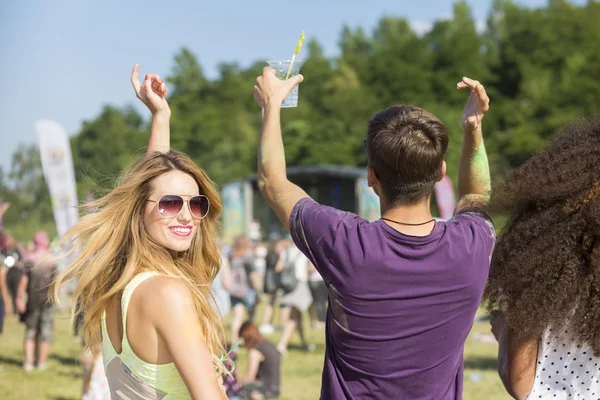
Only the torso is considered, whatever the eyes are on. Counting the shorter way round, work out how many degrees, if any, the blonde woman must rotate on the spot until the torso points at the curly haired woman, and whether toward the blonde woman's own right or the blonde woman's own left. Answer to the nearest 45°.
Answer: approximately 45° to the blonde woman's own right

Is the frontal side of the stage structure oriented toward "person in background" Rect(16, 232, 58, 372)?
yes

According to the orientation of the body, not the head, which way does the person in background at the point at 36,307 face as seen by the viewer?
away from the camera

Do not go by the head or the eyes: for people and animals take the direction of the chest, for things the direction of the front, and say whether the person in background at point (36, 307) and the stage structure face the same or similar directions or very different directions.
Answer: very different directions

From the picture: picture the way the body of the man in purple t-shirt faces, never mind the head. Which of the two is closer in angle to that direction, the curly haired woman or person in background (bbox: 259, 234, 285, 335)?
the person in background

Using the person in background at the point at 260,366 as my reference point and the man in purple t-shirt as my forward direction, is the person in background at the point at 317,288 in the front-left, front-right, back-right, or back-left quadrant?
back-left

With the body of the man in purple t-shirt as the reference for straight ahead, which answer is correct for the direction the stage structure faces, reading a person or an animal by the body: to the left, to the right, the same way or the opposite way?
the opposite way

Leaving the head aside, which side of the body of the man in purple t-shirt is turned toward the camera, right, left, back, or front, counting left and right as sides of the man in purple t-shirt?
back

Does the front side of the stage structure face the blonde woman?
yes

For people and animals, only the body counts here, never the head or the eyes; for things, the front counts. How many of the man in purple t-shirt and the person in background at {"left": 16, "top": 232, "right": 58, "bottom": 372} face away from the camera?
2

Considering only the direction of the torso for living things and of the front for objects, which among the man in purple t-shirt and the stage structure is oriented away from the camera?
the man in purple t-shirt

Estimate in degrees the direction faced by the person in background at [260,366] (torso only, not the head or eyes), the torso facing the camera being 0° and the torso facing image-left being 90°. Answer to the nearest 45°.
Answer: approximately 135°

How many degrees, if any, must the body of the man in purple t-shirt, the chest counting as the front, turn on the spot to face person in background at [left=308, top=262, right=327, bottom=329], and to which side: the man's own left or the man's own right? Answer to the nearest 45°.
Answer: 0° — they already face them

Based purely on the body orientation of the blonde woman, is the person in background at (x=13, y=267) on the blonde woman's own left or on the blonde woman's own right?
on the blonde woman's own left
